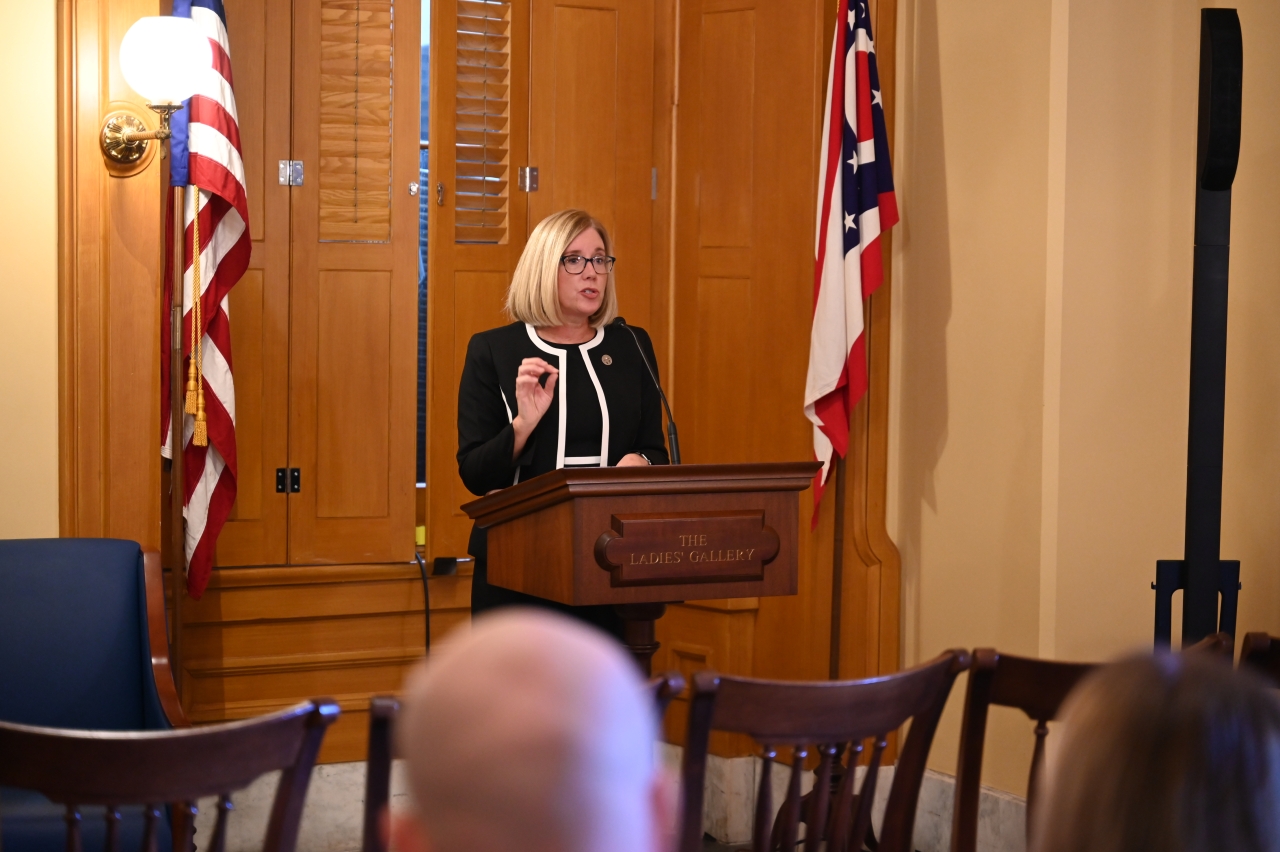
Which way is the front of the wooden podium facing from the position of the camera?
facing the viewer and to the right of the viewer

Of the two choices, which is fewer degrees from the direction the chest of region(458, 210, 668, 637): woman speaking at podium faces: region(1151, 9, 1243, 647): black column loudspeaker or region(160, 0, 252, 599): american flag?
the black column loudspeaker

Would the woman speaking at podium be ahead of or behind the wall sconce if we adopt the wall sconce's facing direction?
ahead

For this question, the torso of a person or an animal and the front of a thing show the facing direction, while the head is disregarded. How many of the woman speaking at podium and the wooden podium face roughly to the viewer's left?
0

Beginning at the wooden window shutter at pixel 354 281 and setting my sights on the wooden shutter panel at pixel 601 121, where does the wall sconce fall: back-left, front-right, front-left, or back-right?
back-right

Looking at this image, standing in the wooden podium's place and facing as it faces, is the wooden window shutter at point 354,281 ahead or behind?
behind

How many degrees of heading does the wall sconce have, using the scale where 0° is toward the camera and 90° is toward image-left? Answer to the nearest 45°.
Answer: approximately 315°

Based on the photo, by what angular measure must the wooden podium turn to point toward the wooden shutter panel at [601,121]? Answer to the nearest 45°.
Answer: approximately 135° to its left

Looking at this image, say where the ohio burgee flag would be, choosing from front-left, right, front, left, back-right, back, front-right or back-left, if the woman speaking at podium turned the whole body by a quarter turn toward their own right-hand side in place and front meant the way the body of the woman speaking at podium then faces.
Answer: back

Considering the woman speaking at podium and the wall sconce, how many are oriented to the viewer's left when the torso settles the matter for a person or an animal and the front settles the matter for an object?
0

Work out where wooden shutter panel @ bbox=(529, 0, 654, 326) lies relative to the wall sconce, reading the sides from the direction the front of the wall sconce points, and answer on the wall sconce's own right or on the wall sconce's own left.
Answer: on the wall sconce's own left

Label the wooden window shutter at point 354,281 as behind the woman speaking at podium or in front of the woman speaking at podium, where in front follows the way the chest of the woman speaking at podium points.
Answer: behind
